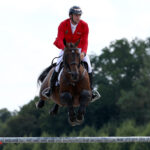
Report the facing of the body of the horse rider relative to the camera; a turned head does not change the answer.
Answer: toward the camera
